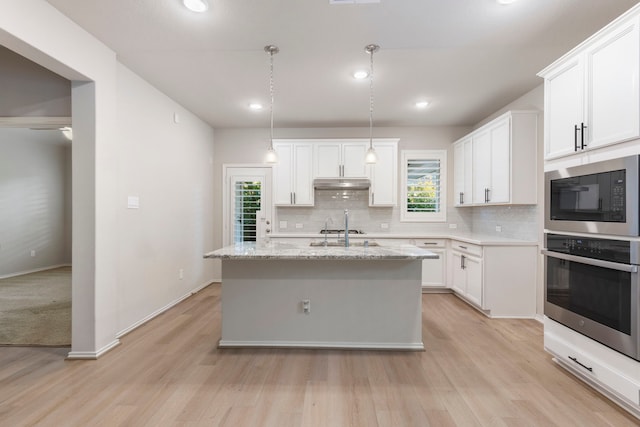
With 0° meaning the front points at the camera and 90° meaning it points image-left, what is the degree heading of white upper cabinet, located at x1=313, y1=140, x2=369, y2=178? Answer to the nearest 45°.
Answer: approximately 0°

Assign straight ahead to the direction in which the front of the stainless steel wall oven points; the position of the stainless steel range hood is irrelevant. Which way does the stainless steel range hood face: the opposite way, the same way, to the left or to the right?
to the left

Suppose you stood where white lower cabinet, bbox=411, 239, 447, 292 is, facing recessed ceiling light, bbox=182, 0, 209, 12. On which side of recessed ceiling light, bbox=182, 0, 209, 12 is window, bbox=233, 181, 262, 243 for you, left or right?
right

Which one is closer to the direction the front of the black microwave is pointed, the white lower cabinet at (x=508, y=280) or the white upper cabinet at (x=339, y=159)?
the white upper cabinet

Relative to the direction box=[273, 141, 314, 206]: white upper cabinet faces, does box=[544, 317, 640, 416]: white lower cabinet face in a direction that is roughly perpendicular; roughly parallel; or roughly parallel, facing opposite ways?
roughly perpendicular

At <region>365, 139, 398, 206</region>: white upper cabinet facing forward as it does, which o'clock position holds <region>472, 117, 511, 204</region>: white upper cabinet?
<region>472, 117, 511, 204</region>: white upper cabinet is roughly at 10 o'clock from <region>365, 139, 398, 206</region>: white upper cabinet.

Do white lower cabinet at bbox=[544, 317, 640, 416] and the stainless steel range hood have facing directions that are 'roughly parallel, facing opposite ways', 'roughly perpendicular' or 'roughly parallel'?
roughly perpendicular

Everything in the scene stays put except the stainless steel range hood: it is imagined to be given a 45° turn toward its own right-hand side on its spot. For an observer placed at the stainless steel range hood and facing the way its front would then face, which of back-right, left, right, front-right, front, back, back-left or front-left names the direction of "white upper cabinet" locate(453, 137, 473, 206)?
back-left

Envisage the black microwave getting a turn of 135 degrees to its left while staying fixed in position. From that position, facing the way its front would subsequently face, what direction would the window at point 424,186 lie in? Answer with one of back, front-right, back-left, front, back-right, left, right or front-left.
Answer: back-left

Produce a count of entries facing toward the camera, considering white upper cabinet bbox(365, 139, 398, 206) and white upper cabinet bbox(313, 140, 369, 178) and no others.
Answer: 2

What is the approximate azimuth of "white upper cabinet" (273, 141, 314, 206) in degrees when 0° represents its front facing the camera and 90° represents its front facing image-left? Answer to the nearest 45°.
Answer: approximately 0°
